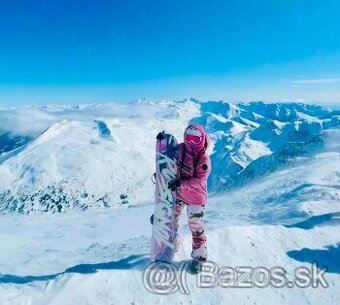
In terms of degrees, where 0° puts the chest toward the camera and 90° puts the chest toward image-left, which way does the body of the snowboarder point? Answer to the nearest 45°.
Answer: approximately 45°
